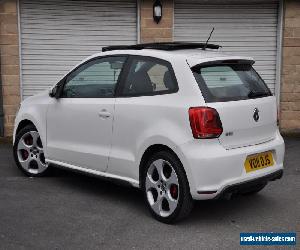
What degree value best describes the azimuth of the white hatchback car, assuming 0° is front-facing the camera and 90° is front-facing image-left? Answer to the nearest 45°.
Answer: approximately 135°

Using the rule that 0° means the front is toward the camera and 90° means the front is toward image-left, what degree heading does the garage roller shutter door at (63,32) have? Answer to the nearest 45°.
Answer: approximately 0°

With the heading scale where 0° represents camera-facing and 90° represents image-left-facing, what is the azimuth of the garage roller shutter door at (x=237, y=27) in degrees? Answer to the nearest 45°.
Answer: approximately 0°

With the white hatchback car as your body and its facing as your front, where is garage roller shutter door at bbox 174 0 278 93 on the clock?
The garage roller shutter door is roughly at 2 o'clock from the white hatchback car.

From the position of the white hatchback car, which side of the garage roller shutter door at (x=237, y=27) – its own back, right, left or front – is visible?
front

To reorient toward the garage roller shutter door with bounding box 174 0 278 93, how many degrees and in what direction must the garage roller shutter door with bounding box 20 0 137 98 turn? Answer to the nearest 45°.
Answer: approximately 90° to its left

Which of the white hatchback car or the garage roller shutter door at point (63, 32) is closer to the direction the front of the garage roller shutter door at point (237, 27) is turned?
the white hatchback car

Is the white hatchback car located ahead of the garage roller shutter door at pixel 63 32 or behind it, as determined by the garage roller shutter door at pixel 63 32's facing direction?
ahead

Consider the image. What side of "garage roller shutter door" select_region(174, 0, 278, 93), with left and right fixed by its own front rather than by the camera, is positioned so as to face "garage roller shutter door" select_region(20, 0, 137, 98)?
right

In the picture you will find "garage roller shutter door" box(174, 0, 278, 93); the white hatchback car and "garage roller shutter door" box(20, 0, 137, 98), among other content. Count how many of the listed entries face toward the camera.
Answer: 2
